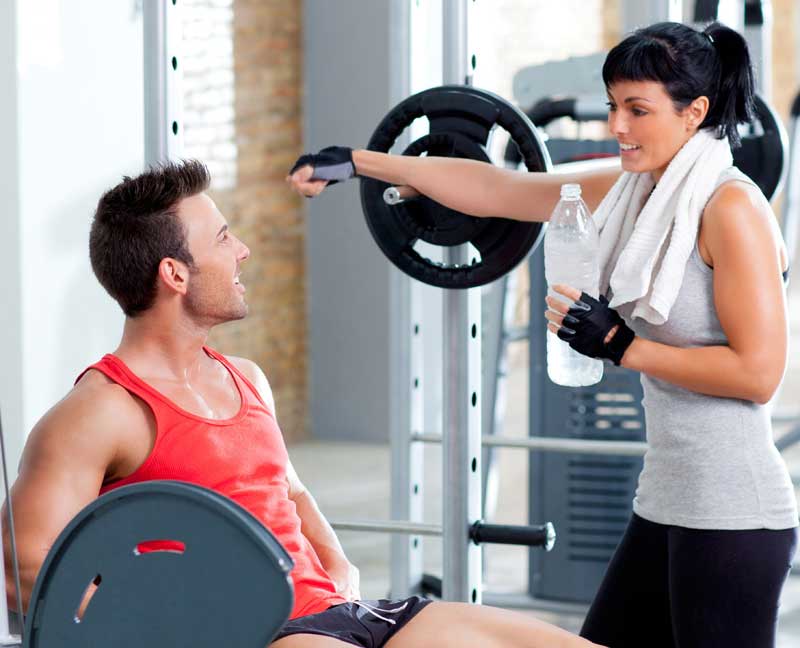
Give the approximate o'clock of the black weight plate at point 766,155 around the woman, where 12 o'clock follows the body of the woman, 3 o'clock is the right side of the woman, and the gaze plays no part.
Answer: The black weight plate is roughly at 5 o'clock from the woman.

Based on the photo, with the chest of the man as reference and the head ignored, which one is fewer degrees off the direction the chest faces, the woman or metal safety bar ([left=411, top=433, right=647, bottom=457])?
the woman

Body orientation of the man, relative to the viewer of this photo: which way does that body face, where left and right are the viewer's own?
facing the viewer and to the right of the viewer

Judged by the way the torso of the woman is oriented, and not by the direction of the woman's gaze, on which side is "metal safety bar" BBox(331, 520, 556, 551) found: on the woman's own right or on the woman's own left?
on the woman's own right

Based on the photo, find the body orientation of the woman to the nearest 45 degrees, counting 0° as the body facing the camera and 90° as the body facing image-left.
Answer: approximately 45°

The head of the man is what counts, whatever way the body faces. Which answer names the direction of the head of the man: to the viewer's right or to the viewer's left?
to the viewer's right

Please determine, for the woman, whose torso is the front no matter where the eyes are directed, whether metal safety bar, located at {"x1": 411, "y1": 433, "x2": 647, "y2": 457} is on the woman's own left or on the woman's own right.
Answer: on the woman's own right

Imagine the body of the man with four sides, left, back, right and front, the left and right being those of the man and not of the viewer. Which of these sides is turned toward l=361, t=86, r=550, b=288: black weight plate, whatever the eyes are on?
left

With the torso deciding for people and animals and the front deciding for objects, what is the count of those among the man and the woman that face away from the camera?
0

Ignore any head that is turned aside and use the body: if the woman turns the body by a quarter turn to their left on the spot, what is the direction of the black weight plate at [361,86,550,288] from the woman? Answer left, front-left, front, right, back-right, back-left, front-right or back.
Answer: back

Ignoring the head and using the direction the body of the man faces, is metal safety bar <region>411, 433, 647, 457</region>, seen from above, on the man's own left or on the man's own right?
on the man's own left
